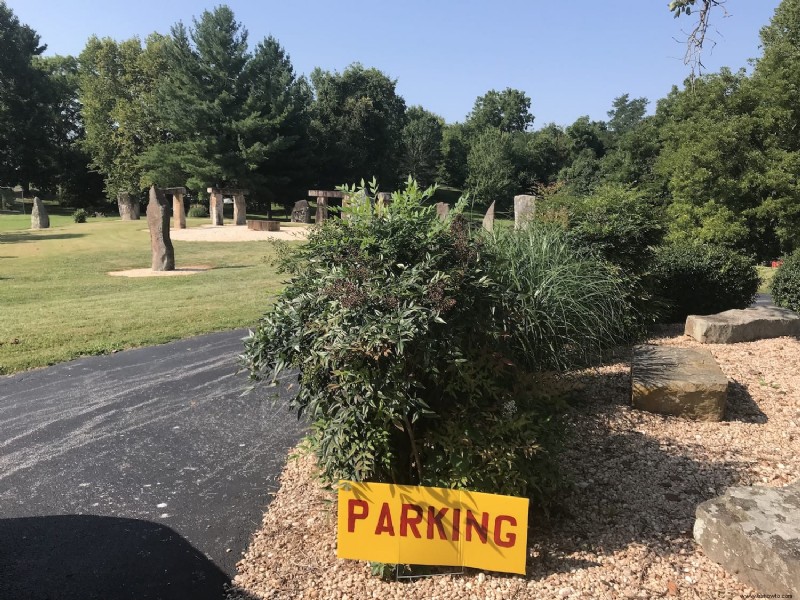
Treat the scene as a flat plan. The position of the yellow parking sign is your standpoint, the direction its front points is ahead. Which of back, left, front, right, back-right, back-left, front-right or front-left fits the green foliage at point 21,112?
back-right

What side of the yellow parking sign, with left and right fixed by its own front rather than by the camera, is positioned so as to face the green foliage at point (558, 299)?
back

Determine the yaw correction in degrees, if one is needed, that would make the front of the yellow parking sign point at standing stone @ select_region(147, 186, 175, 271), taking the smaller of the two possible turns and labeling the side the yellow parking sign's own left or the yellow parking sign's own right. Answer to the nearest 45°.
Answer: approximately 135° to the yellow parking sign's own right

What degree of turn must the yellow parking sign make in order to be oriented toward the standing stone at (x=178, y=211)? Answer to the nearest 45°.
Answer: approximately 135° to its right

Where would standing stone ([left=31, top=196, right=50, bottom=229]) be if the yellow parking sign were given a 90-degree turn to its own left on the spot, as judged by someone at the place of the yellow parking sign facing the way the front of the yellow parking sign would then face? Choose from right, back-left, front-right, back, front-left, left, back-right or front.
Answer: back-left

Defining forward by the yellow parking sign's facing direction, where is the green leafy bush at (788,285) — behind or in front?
behind

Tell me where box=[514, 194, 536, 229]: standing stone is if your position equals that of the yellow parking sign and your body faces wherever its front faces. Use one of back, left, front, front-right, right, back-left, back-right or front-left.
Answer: back

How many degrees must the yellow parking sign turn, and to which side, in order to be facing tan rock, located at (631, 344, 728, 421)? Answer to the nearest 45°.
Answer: approximately 135° to its left

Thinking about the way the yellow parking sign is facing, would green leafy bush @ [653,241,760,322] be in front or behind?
behind

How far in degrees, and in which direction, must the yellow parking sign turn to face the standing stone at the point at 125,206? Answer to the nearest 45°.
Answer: approximately 135° to its right

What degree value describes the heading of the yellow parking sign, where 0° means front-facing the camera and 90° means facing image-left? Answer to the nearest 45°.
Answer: approximately 0°

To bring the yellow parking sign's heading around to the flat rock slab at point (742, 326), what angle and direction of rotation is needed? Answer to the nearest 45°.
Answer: approximately 135° to its left

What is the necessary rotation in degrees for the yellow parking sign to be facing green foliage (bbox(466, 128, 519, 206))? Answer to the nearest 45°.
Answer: approximately 180°

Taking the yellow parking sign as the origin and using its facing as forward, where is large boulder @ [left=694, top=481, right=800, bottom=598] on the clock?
The large boulder is roughly at 9 o'clock from the yellow parking sign.
